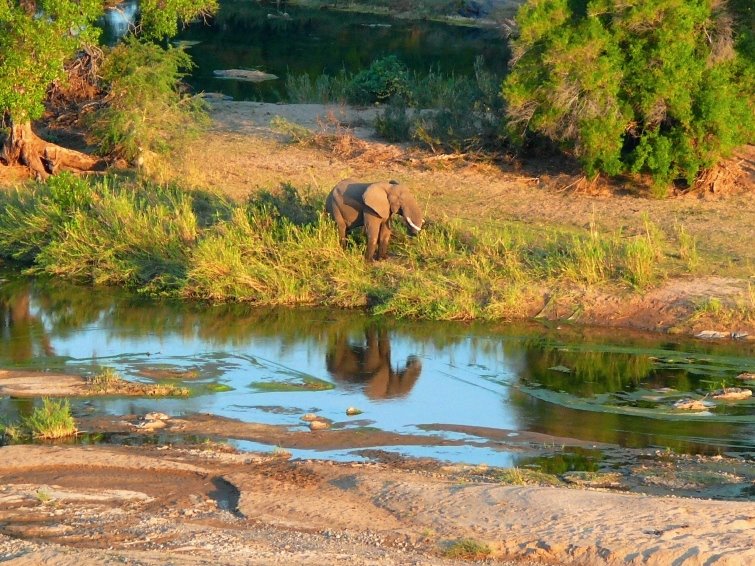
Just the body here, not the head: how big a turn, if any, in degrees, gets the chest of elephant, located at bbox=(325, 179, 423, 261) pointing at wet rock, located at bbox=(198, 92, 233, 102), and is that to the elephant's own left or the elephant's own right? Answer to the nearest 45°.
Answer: approximately 135° to the elephant's own left

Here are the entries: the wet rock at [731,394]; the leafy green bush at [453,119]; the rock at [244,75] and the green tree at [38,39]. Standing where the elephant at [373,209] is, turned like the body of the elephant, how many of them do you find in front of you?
1

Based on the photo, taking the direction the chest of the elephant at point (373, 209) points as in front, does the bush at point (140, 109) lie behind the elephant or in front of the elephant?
behind

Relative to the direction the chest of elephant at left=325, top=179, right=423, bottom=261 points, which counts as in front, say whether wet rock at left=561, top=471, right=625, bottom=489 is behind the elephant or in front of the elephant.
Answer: in front

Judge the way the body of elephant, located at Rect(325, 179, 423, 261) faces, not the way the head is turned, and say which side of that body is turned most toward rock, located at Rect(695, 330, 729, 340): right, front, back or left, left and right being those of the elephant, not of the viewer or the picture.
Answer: front

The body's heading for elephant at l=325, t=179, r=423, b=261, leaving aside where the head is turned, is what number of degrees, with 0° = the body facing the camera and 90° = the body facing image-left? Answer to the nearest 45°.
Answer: approximately 315°

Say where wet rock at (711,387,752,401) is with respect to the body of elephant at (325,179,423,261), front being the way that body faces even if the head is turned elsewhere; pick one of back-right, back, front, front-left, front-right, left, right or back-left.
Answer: front

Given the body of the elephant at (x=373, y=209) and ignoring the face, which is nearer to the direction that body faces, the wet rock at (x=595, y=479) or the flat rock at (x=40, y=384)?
the wet rock

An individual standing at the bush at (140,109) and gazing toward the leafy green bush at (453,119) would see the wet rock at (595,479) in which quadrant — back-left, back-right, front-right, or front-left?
front-right

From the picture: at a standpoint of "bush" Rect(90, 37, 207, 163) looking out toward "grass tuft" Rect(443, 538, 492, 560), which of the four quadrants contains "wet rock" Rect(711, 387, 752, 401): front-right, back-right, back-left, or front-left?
front-left

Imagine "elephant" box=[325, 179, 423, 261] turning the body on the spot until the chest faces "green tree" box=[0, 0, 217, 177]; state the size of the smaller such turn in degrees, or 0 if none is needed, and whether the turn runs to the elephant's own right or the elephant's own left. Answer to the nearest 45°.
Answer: approximately 180°
